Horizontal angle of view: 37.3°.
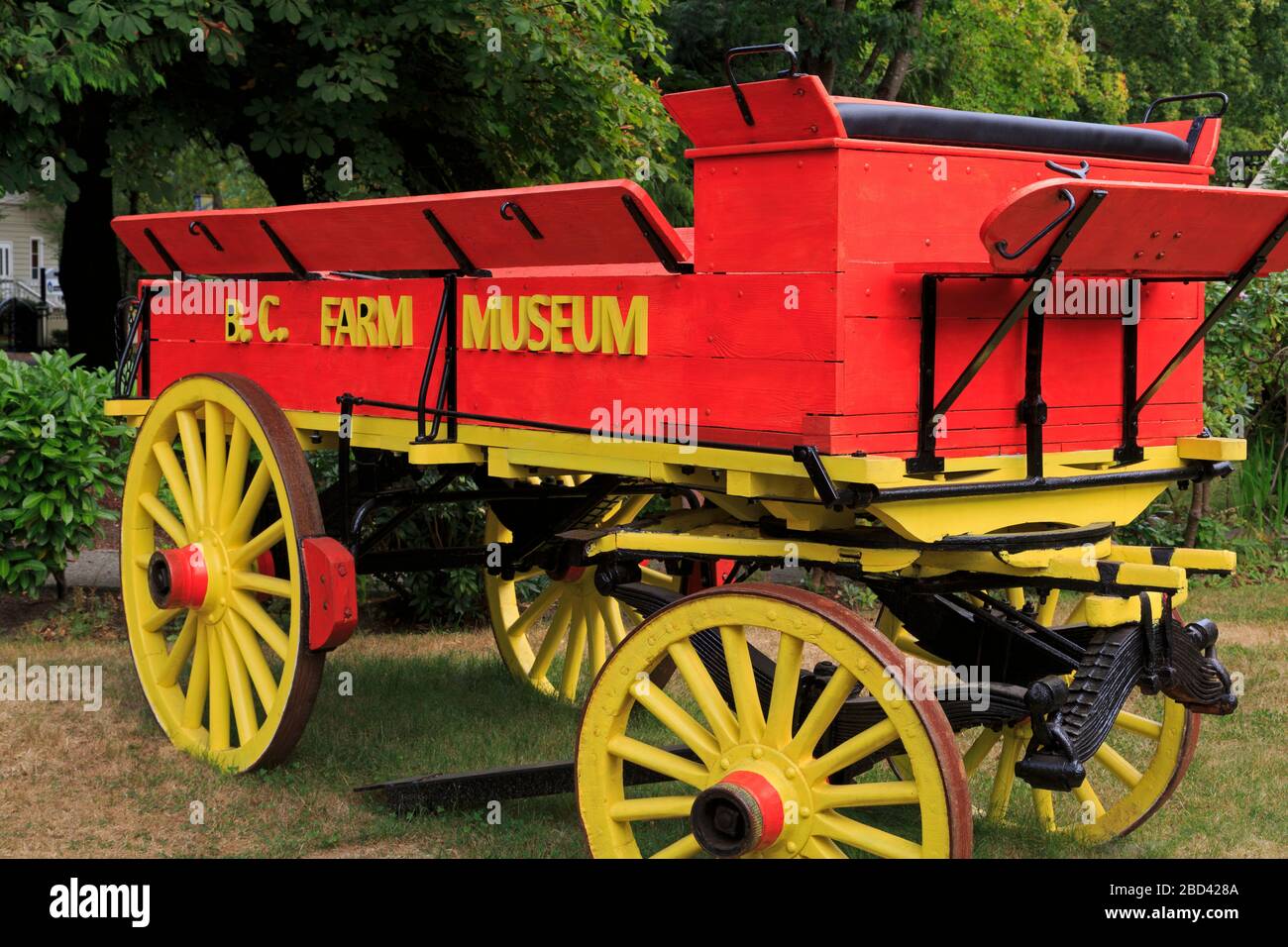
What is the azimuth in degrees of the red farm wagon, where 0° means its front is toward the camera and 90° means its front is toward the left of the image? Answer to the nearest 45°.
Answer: approximately 315°

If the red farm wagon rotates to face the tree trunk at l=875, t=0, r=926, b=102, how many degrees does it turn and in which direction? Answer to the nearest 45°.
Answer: approximately 135° to its left

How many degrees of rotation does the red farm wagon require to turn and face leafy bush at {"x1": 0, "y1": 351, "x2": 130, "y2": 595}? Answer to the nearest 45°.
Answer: approximately 180°

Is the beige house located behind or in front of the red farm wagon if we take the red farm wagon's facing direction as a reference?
behind
